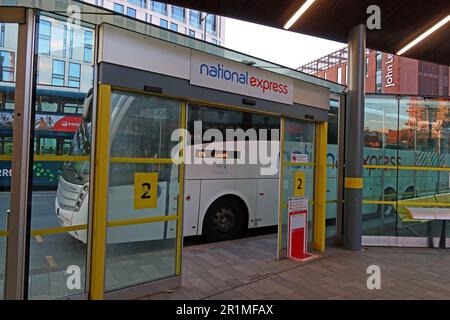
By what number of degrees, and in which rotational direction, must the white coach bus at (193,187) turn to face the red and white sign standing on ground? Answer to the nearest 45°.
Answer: approximately 90° to its left

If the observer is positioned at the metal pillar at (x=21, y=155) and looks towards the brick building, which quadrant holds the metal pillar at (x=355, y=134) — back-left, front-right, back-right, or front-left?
front-right

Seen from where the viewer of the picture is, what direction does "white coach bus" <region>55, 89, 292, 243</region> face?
facing the viewer and to the left of the viewer

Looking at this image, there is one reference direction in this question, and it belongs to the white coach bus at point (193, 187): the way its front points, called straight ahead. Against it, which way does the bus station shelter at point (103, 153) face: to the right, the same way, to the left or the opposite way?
to the left

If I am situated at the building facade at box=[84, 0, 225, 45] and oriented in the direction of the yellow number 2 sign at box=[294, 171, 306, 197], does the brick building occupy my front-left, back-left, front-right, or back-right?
front-left

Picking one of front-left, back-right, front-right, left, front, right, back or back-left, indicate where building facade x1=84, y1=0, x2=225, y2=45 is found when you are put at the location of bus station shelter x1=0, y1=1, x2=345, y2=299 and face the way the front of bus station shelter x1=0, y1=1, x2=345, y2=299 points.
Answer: back-left

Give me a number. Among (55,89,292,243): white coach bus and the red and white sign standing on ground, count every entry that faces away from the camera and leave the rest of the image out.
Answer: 0

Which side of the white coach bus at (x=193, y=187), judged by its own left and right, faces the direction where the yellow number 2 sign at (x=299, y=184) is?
left

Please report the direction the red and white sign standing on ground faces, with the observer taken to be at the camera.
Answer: facing the viewer and to the right of the viewer

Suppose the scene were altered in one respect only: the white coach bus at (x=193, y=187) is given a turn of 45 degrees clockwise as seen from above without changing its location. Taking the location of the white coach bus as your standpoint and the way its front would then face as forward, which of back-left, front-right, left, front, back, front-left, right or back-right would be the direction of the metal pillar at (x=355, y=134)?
back

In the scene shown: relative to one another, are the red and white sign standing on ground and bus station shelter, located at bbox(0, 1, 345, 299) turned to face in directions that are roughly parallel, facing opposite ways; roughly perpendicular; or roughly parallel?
roughly parallel

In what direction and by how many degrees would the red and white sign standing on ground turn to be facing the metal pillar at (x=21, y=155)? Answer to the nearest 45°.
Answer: approximately 90° to its right

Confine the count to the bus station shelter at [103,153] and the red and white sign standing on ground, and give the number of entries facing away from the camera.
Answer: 0

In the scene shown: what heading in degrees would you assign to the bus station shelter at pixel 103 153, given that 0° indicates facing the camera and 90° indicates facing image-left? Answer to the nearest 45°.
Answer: approximately 315°

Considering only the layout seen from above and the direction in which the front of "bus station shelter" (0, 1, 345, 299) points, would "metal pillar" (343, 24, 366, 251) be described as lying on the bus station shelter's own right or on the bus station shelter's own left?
on the bus station shelter's own left

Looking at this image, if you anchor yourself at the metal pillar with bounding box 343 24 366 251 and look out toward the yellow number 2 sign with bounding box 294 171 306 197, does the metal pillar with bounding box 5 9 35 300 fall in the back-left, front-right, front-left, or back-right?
front-left

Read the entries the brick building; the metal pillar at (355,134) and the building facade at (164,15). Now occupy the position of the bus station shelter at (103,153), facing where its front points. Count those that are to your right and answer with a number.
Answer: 0
